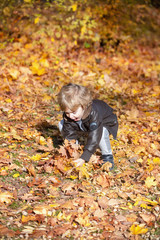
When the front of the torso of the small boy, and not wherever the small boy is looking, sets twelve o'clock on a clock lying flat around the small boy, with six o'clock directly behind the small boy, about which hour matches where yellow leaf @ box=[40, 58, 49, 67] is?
The yellow leaf is roughly at 4 o'clock from the small boy.

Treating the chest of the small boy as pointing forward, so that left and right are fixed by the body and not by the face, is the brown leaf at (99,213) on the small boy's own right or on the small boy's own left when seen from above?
on the small boy's own left

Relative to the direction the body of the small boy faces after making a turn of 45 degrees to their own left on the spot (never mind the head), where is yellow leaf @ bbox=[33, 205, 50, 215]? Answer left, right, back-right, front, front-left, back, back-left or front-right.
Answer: front

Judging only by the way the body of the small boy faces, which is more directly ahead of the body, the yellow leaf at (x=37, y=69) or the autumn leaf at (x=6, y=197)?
the autumn leaf

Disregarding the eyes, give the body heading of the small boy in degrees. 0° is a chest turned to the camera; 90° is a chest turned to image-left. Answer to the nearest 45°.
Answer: approximately 45°

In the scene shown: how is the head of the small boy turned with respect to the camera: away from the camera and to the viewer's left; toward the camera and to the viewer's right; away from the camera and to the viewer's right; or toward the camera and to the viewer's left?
toward the camera and to the viewer's left
